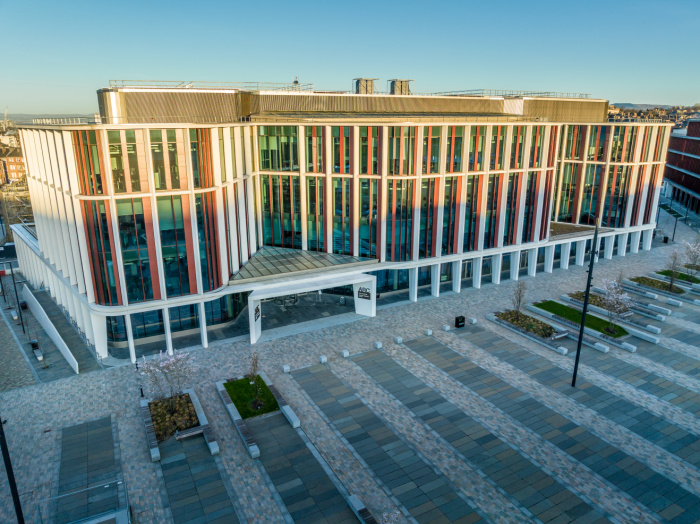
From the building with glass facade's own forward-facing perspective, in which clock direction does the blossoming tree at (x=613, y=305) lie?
The blossoming tree is roughly at 11 o'clock from the building with glass facade.

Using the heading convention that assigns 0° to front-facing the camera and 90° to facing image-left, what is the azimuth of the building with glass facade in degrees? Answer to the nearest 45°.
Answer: approximately 315°

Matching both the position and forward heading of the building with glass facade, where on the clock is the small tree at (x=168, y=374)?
The small tree is roughly at 2 o'clock from the building with glass facade.
